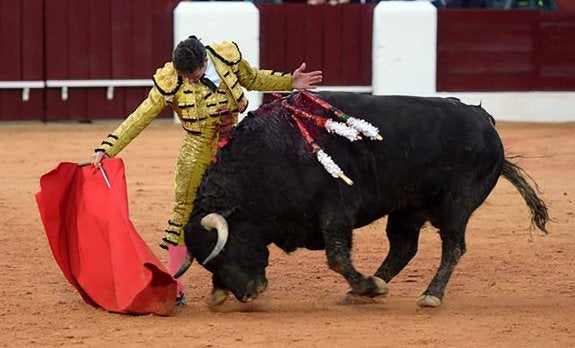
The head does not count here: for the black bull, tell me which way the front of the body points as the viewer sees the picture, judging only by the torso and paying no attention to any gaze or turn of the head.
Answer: to the viewer's left

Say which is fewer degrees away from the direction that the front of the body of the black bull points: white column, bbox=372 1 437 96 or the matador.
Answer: the matador

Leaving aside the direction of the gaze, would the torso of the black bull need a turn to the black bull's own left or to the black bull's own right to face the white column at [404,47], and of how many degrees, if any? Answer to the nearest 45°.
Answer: approximately 90° to the black bull's own right

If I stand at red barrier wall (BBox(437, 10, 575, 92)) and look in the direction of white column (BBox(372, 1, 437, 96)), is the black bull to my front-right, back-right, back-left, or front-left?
front-left

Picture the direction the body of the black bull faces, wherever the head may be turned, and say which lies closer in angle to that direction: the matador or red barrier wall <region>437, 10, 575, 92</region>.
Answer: the matador

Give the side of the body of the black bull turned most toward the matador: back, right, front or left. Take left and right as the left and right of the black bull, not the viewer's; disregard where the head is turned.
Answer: front

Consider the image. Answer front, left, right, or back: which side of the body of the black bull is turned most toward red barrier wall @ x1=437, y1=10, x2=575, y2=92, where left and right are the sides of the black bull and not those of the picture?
right
